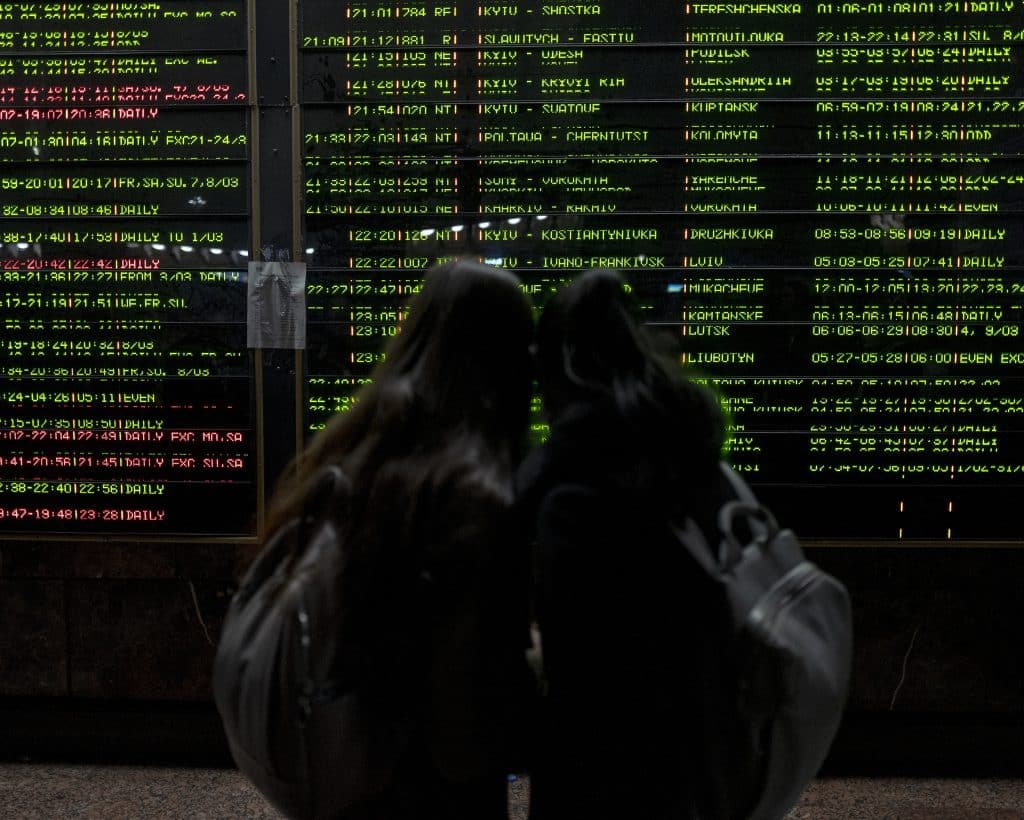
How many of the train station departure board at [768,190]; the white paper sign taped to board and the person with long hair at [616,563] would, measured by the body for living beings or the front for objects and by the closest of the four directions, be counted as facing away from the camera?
1

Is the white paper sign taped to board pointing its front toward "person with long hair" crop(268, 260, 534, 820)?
yes

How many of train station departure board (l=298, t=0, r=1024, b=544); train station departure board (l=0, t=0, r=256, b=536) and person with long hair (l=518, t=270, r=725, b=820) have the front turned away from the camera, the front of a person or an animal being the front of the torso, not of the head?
1

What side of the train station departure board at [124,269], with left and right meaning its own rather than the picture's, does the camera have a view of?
front

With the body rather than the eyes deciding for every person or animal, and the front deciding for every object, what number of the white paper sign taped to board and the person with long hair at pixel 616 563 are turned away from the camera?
1

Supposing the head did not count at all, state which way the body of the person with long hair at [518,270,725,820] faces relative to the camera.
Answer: away from the camera

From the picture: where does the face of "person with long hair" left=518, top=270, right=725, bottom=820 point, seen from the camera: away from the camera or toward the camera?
away from the camera

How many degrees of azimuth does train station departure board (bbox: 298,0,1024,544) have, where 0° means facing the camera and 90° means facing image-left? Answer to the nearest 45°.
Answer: approximately 0°

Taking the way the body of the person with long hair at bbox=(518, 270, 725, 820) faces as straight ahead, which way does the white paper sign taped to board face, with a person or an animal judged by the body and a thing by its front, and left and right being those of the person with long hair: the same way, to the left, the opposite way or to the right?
the opposite way

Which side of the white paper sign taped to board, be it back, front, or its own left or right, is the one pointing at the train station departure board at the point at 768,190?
left

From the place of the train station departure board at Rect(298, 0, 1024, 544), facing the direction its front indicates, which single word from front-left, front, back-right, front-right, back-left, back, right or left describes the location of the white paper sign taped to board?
right

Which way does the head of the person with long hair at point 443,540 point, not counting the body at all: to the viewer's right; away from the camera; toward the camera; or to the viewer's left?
away from the camera
